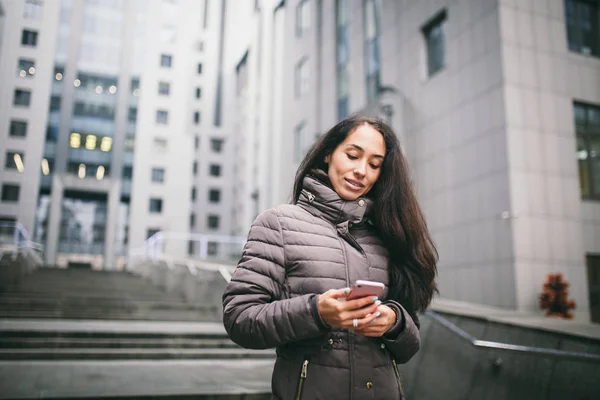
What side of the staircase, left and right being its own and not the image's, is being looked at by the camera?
front

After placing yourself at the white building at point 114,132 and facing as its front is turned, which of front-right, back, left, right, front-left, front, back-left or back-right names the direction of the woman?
front

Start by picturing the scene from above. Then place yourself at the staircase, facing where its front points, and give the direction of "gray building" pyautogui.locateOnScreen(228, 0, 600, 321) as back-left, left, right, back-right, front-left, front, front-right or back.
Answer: left

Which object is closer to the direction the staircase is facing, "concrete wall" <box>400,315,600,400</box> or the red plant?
the concrete wall

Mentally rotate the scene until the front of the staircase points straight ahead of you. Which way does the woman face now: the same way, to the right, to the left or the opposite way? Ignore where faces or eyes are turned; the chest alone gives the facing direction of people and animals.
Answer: the same way

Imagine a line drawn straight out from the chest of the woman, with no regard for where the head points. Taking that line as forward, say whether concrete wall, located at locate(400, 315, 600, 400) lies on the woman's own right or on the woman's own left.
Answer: on the woman's own left

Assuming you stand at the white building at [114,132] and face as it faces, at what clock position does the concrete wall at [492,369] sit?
The concrete wall is roughly at 12 o'clock from the white building.

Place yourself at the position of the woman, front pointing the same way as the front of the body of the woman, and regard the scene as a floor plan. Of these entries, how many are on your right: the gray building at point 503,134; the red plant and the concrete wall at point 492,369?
0

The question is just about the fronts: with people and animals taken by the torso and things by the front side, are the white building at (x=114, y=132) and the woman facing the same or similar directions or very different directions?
same or similar directions

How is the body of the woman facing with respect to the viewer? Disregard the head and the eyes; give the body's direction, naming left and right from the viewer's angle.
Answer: facing the viewer and to the right of the viewer

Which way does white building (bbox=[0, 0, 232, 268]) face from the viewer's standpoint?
toward the camera

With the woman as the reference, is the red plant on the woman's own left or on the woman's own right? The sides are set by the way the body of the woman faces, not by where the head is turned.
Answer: on the woman's own left

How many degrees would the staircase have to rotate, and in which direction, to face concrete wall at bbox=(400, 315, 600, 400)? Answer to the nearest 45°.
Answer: approximately 45° to its left
